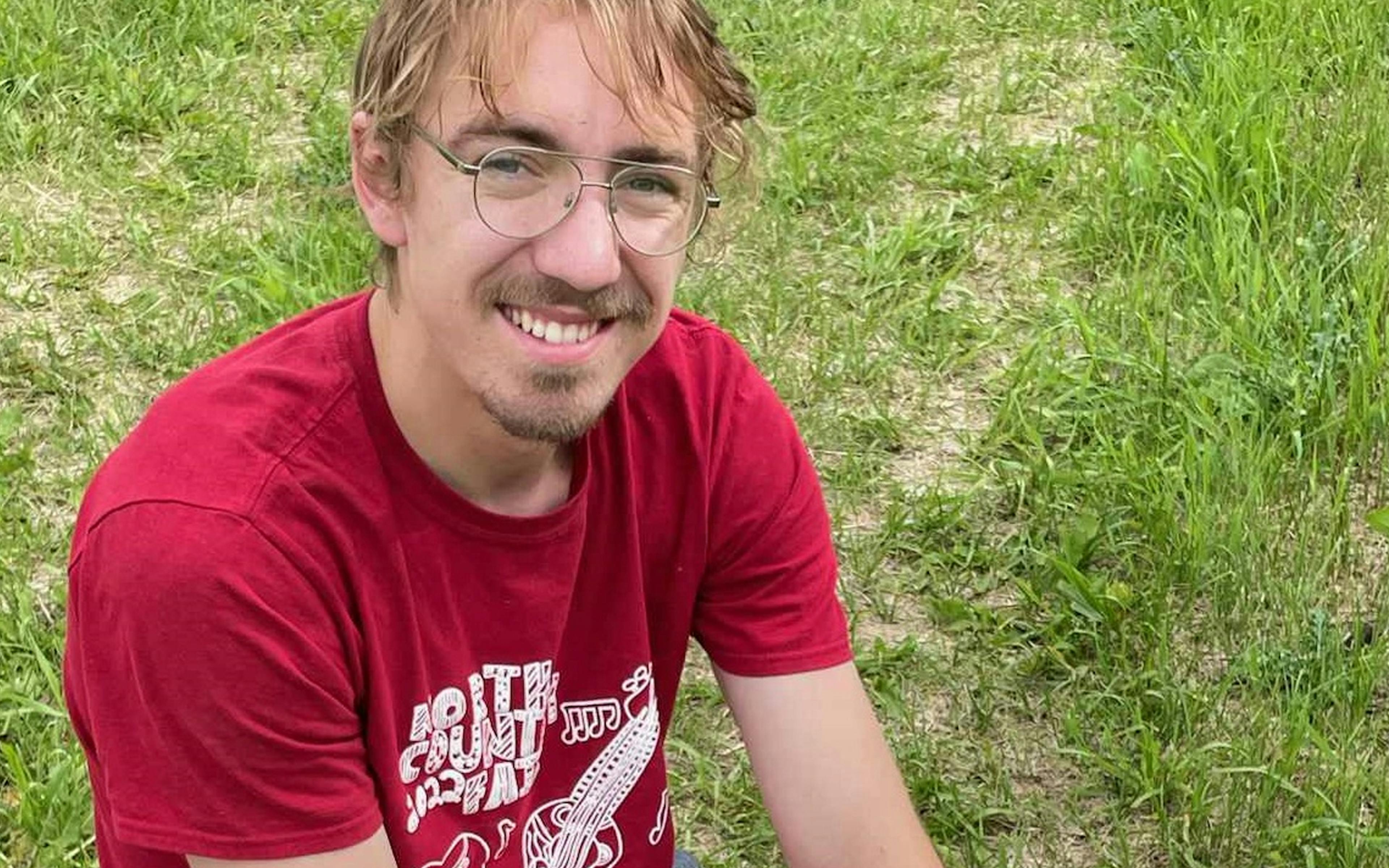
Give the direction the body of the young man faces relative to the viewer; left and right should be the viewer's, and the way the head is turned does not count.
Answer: facing the viewer and to the right of the viewer
